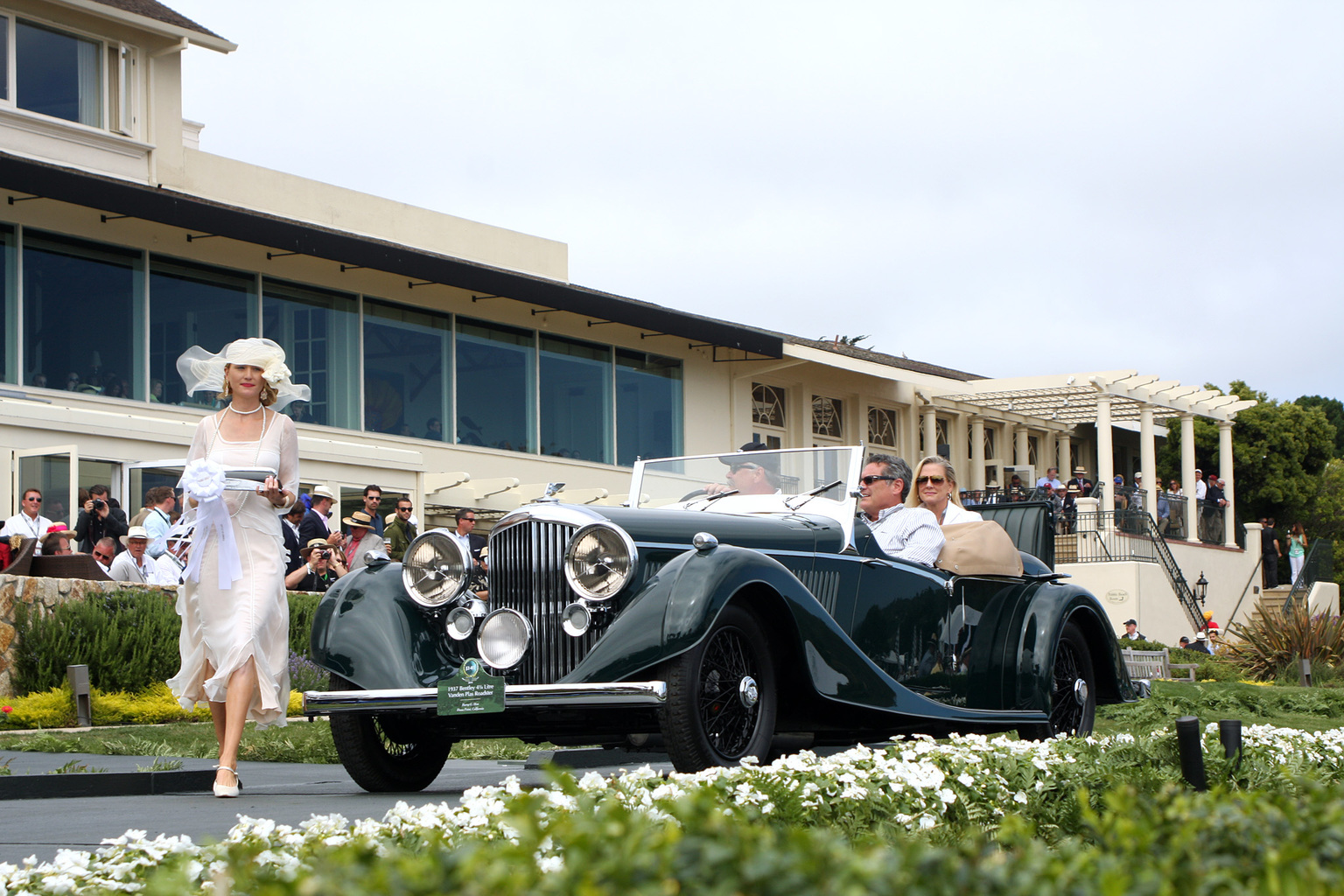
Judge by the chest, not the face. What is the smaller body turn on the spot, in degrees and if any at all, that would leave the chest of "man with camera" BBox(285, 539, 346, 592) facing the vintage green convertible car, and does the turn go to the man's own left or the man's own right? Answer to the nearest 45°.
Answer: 0° — they already face it

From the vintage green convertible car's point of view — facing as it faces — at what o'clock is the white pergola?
The white pergola is roughly at 5 o'clock from the vintage green convertible car.

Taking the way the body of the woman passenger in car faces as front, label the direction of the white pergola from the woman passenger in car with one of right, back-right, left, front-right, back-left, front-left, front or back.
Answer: back-right

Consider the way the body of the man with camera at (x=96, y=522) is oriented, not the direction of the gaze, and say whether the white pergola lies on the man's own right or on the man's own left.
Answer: on the man's own left

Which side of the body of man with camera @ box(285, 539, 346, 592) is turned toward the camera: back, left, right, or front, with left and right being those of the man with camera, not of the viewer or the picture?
front

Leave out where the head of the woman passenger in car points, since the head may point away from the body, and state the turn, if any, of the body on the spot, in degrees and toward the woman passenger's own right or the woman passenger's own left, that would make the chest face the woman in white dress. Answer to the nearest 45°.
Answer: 0° — they already face them

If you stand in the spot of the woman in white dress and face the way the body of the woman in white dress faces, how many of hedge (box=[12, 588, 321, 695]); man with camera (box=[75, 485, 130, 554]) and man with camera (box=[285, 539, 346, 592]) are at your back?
3

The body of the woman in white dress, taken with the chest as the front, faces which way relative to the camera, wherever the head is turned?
toward the camera

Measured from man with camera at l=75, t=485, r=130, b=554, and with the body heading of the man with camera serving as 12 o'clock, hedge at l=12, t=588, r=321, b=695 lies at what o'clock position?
The hedge is roughly at 12 o'clock from the man with camera.

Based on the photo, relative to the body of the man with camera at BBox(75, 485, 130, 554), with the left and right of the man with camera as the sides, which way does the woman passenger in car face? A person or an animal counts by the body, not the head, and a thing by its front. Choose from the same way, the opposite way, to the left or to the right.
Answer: to the right

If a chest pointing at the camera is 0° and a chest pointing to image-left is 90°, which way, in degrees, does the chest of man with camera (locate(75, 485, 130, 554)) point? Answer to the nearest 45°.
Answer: approximately 0°

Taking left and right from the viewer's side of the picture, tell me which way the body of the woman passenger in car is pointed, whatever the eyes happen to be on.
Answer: facing the viewer and to the left of the viewer

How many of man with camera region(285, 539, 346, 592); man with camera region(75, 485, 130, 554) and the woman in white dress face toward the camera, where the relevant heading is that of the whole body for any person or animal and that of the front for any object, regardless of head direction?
3
